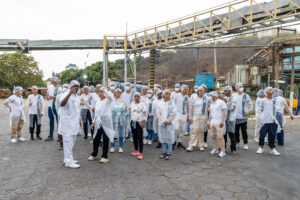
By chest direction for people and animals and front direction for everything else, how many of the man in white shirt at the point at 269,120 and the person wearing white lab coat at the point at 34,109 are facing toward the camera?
2

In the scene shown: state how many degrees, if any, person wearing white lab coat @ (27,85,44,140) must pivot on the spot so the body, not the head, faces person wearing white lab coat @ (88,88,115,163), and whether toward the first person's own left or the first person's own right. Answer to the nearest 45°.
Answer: approximately 45° to the first person's own left

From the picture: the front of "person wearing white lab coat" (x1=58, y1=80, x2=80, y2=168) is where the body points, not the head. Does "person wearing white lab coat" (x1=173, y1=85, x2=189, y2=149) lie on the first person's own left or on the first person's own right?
on the first person's own left

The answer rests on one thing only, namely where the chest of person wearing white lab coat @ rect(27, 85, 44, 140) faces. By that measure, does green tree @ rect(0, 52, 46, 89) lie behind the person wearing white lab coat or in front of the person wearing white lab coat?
behind
